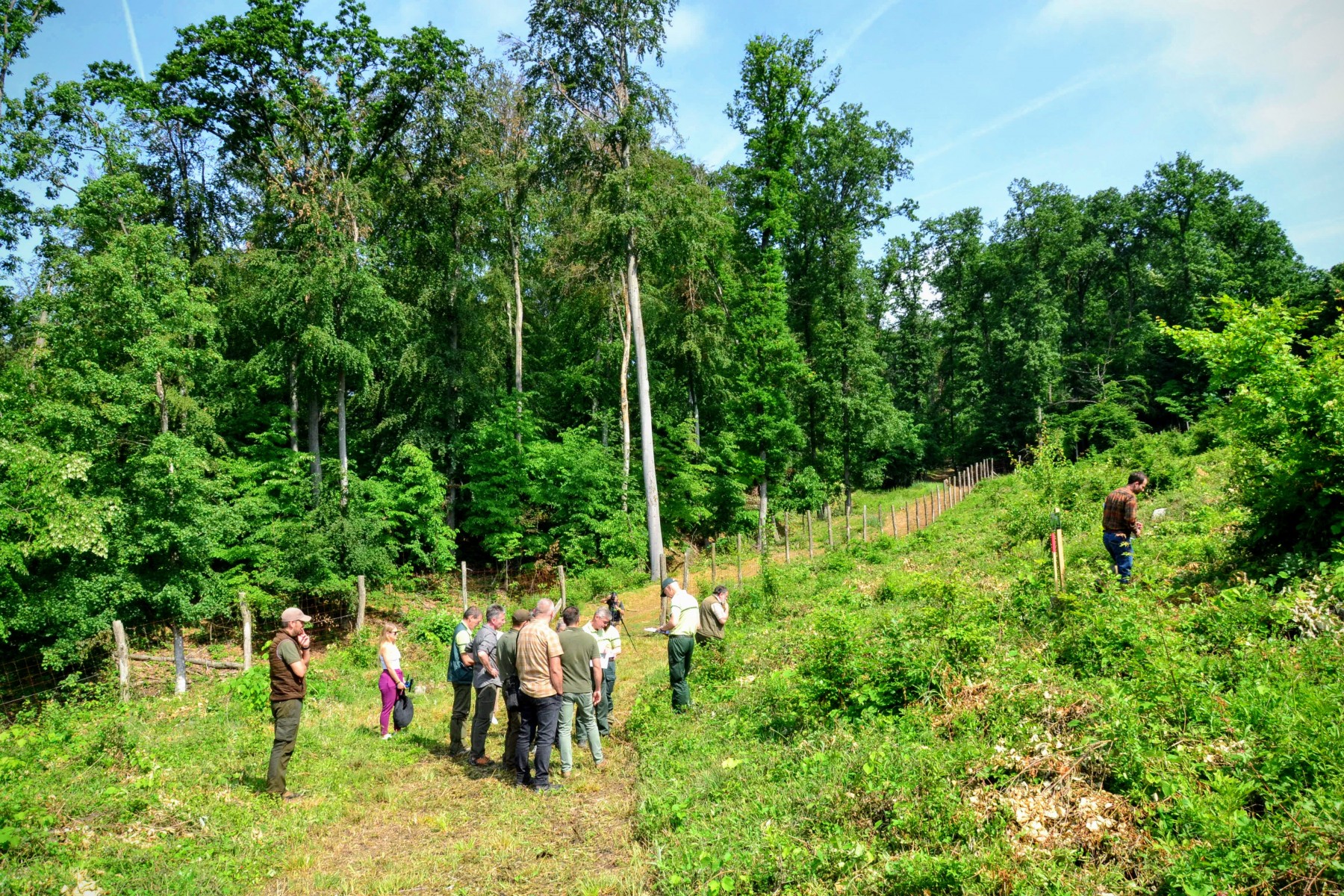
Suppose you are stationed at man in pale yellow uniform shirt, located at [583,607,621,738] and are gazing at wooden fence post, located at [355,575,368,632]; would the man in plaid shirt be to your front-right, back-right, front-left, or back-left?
back-right

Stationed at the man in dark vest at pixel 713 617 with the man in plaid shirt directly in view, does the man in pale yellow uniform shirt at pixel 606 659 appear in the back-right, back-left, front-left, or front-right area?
back-right

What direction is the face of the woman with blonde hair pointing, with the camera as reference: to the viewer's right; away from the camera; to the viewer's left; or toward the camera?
to the viewer's right

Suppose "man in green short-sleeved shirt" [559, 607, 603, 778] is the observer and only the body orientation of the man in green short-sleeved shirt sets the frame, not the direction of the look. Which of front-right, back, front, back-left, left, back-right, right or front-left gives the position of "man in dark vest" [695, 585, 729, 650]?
front-right

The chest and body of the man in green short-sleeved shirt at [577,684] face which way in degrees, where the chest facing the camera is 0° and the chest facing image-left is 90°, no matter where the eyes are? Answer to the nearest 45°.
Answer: approximately 180°

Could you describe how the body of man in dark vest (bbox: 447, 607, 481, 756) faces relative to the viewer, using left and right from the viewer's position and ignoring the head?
facing to the right of the viewer

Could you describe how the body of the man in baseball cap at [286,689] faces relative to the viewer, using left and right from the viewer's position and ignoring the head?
facing to the right of the viewer

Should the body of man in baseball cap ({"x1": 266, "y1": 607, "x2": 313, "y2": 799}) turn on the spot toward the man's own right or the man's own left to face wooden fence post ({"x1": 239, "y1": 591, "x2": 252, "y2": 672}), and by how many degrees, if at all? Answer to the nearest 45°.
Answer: approximately 90° to the man's own left

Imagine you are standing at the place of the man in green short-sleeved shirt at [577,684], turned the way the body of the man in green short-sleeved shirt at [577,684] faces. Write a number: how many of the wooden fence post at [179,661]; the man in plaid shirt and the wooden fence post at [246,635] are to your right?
1

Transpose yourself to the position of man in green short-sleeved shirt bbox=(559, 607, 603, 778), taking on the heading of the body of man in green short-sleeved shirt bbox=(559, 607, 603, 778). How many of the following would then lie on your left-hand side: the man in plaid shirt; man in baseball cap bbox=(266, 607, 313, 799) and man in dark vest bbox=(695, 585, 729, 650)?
1

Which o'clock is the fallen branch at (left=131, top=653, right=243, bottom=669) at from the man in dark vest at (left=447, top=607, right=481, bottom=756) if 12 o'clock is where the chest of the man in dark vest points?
The fallen branch is roughly at 8 o'clock from the man in dark vest.

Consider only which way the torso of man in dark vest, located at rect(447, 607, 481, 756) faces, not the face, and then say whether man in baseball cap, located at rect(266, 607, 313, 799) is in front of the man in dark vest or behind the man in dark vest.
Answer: behind

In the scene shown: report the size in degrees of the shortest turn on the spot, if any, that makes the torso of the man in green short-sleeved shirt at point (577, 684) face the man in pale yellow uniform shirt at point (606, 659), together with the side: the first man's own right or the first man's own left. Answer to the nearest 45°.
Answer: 0° — they already face them

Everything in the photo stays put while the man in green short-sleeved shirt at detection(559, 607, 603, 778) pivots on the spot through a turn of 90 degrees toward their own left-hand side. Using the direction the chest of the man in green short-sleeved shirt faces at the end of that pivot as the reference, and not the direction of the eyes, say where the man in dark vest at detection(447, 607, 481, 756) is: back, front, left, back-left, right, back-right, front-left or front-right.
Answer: front-right

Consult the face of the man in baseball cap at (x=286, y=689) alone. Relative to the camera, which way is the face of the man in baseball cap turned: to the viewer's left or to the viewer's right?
to the viewer's right
